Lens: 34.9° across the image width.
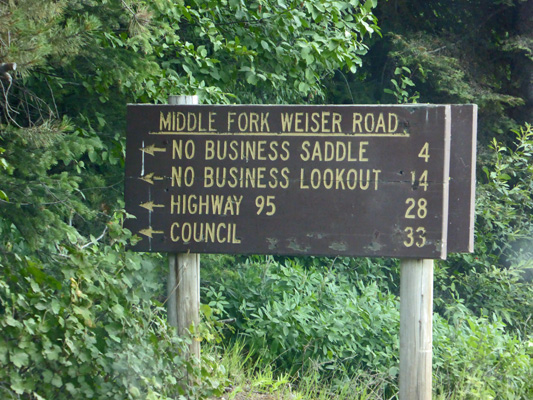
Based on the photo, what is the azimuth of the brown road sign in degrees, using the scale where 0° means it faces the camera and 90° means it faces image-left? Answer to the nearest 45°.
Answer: approximately 0°
